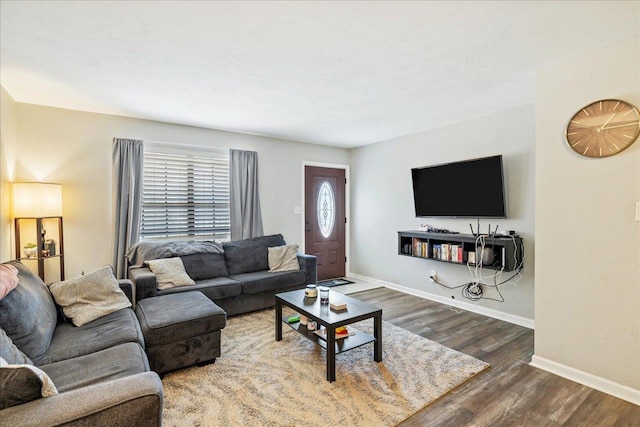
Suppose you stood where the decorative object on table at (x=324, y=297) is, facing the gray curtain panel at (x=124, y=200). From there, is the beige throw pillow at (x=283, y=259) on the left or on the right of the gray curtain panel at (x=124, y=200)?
right

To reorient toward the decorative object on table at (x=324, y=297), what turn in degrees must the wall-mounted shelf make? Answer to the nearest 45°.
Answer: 0° — it already faces it

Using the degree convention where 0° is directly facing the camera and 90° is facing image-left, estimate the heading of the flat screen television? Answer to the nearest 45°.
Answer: approximately 45°

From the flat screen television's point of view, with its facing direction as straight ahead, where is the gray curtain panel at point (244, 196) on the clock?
The gray curtain panel is roughly at 1 o'clock from the flat screen television.

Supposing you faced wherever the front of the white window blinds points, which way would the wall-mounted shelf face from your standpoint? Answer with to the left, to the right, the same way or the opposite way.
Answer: to the right

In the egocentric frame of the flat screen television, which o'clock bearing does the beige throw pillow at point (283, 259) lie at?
The beige throw pillow is roughly at 1 o'clock from the flat screen television.

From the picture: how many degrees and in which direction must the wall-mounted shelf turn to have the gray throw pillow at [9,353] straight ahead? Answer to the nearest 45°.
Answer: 0° — it already faces it

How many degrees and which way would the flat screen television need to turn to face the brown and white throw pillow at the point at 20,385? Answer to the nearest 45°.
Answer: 0° — it already faces it
